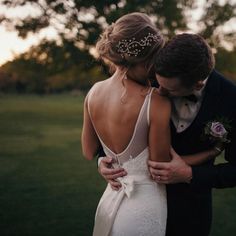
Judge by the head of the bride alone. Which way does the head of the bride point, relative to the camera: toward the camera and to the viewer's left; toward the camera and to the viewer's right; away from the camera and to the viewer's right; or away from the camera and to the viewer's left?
away from the camera and to the viewer's right

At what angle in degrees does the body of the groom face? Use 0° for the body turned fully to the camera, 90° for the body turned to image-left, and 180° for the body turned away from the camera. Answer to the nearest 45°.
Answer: approximately 45°
